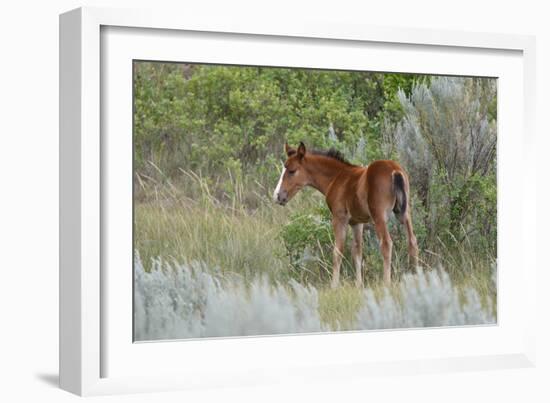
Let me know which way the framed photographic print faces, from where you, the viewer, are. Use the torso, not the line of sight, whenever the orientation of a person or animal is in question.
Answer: facing the viewer and to the right of the viewer
